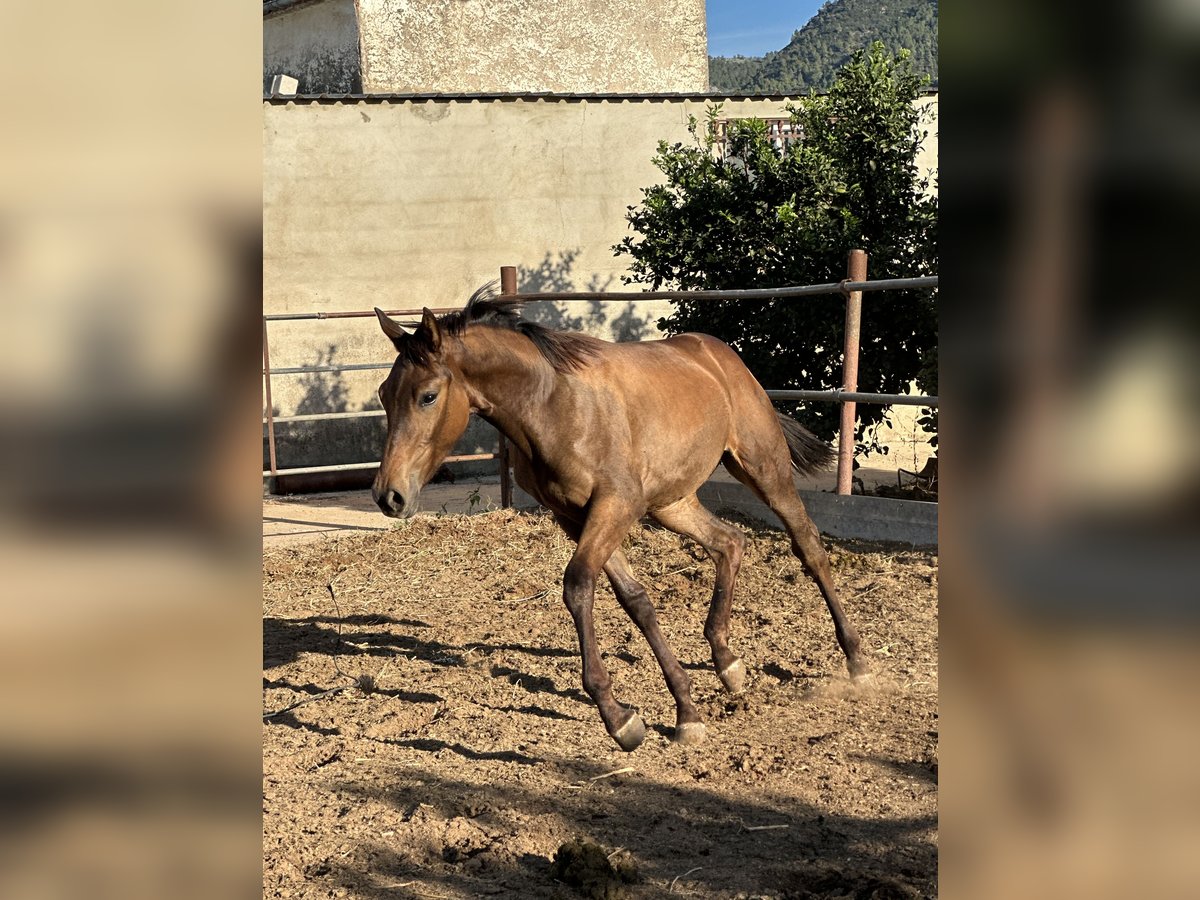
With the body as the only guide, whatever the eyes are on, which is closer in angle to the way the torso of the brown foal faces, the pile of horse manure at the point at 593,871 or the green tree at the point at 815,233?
the pile of horse manure

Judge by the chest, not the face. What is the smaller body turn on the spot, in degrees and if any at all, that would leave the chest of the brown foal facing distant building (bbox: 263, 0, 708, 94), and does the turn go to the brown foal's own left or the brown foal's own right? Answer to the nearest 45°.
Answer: approximately 135° to the brown foal's own right

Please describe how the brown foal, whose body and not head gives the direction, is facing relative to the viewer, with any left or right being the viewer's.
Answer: facing the viewer and to the left of the viewer

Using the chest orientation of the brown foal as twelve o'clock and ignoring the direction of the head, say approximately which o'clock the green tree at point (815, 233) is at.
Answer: The green tree is roughly at 5 o'clock from the brown foal.

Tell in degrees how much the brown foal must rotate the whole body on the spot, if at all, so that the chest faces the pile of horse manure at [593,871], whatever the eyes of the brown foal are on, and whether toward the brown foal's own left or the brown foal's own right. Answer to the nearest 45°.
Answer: approximately 45° to the brown foal's own left
